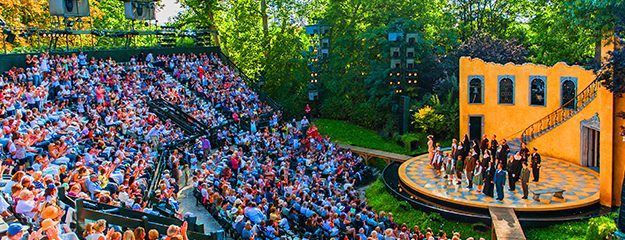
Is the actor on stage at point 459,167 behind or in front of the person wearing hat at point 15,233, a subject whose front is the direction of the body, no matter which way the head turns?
in front

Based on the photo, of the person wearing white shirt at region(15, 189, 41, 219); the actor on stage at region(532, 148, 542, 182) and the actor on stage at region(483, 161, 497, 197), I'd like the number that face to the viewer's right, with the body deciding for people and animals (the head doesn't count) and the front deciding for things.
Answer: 1

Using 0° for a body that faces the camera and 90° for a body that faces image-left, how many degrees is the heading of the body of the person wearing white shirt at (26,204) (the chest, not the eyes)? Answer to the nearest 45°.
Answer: approximately 270°

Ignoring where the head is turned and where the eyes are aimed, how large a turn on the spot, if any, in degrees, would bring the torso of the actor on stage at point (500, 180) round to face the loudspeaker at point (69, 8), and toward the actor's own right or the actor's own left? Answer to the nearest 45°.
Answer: approximately 45° to the actor's own right

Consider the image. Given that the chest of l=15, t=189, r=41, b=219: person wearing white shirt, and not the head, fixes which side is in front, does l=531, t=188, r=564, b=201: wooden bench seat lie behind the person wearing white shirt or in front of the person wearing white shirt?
in front

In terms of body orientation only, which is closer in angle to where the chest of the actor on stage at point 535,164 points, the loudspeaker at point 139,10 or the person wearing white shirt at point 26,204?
the person wearing white shirt

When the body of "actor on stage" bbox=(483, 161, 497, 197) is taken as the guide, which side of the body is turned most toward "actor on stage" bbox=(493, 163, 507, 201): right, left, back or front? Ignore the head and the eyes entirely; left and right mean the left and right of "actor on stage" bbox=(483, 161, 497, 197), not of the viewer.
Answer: left

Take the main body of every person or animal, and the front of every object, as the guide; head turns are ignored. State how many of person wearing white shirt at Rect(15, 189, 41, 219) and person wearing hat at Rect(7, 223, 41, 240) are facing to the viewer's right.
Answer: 2

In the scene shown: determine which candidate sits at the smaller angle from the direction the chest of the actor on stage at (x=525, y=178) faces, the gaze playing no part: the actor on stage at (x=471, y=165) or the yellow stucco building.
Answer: the actor on stage

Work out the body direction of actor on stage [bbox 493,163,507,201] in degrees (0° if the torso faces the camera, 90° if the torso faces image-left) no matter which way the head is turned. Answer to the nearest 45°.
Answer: approximately 45°

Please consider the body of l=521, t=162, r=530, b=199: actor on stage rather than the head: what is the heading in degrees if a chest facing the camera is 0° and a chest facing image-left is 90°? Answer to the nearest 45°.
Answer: approximately 45°

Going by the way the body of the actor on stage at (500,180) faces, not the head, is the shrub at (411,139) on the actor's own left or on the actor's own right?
on the actor's own right
